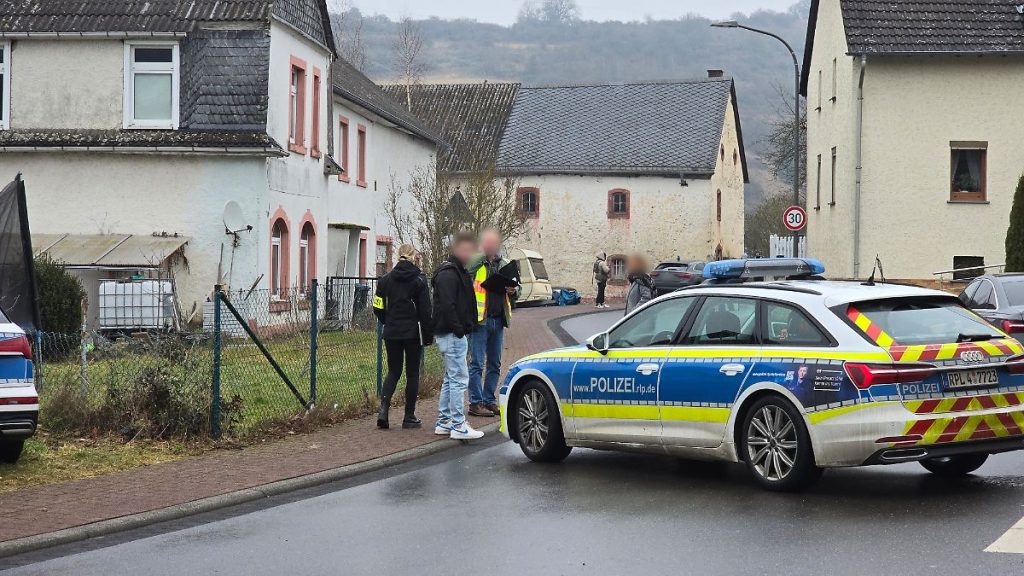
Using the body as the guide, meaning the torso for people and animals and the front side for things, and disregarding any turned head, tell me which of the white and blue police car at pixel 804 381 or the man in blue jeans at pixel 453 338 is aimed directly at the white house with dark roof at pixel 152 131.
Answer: the white and blue police car

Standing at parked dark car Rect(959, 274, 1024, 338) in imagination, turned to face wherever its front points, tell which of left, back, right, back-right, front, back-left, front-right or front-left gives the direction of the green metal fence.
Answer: left

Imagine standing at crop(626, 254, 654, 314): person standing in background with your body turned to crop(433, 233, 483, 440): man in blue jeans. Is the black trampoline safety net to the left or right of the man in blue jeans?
right

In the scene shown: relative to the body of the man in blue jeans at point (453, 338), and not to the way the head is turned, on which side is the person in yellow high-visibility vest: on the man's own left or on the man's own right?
on the man's own left

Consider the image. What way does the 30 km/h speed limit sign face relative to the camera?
toward the camera

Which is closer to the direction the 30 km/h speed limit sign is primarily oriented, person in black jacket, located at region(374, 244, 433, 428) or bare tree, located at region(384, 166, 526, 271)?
the person in black jacket

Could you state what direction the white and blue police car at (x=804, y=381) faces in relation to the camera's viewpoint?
facing away from the viewer and to the left of the viewer

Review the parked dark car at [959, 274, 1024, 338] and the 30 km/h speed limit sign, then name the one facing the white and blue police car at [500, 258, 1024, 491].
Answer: the 30 km/h speed limit sign

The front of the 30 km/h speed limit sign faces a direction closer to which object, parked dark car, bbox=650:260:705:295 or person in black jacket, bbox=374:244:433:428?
the person in black jacket

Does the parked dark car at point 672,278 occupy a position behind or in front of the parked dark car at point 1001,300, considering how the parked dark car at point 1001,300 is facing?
in front

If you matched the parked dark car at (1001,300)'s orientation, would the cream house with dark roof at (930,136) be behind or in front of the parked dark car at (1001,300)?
in front

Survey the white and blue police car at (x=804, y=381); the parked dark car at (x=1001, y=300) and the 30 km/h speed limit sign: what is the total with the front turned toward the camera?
1
